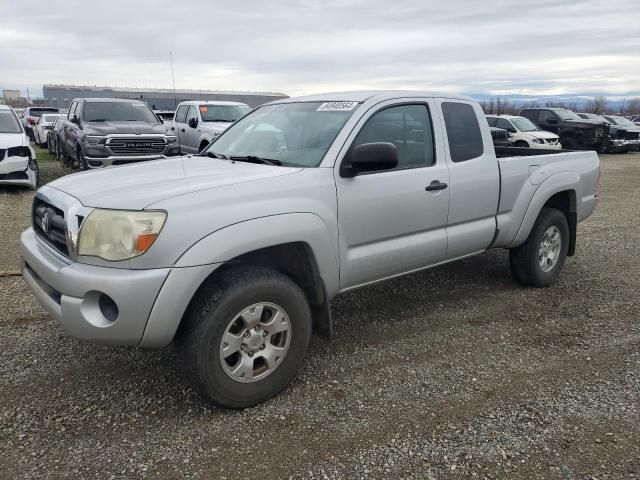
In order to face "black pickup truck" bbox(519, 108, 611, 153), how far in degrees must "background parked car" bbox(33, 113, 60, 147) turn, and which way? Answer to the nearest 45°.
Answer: approximately 90° to its left

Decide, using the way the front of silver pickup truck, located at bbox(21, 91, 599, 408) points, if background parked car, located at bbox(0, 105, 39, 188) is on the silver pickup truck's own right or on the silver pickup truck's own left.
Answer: on the silver pickup truck's own right

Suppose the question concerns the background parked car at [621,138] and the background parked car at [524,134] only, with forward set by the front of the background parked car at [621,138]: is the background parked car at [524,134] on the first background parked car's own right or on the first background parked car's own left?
on the first background parked car's own right

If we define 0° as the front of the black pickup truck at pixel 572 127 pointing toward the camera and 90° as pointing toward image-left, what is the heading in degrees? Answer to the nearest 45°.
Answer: approximately 315°

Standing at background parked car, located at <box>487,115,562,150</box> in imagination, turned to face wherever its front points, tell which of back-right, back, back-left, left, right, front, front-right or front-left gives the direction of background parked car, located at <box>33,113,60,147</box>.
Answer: back-right

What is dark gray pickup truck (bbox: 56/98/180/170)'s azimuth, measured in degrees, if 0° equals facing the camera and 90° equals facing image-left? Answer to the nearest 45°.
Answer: approximately 315°

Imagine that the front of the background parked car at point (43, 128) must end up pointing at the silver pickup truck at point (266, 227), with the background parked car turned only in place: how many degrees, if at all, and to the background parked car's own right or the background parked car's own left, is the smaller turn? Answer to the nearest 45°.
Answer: approximately 45° to the background parked car's own left

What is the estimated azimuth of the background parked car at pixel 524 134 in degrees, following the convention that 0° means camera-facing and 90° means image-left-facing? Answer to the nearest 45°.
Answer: approximately 315°

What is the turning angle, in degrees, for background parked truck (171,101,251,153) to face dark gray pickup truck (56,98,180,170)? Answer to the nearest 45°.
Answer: approximately 90° to its right
